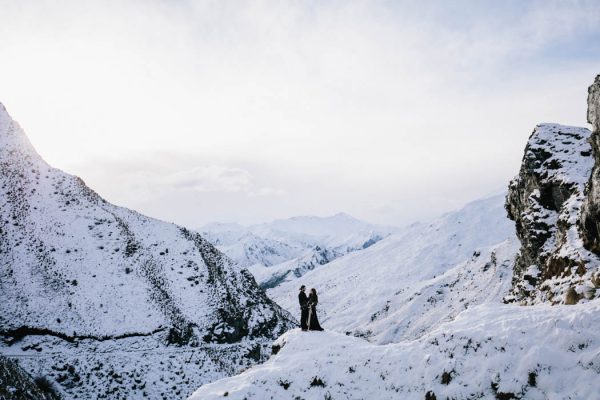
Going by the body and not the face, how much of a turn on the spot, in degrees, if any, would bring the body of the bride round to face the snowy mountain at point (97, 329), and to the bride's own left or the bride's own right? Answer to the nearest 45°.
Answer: approximately 45° to the bride's own right

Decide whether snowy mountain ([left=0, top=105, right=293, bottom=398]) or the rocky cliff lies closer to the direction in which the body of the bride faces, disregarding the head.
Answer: the snowy mountain

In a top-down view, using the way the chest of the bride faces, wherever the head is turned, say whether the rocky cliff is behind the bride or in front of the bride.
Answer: behind

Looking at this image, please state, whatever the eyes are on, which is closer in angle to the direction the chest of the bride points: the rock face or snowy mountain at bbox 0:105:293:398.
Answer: the snowy mountain

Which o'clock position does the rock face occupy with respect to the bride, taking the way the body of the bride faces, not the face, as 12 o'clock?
The rock face is roughly at 6 o'clock from the bride.

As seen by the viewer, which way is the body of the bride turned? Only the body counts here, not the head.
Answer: to the viewer's left
